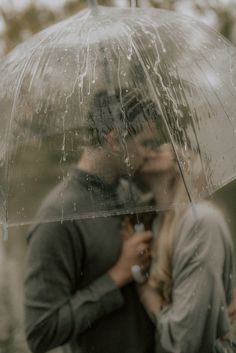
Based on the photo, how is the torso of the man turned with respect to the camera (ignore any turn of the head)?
to the viewer's right

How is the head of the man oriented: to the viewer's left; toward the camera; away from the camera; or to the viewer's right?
to the viewer's right

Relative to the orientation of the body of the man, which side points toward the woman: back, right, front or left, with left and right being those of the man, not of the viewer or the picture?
front

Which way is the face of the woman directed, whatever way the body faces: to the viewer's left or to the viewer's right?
to the viewer's left
